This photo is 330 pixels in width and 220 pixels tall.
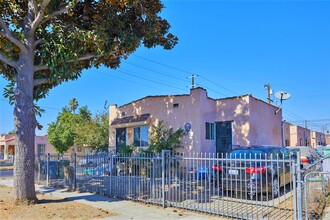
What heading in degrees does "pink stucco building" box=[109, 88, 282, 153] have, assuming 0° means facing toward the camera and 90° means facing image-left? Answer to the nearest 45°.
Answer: approximately 45°

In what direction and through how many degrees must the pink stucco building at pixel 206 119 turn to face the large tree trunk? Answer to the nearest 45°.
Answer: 0° — it already faces it

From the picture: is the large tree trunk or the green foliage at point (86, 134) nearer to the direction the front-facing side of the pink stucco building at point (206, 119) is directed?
the large tree trunk

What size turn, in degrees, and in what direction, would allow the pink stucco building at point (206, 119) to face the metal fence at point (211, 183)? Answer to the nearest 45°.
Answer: approximately 45° to its left

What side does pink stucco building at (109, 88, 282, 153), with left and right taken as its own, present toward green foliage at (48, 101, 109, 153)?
right
